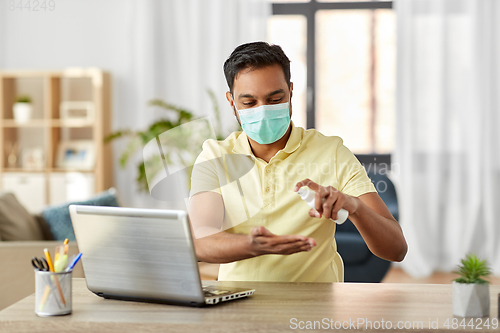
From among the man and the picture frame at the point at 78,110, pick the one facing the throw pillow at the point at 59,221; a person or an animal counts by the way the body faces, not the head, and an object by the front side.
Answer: the picture frame

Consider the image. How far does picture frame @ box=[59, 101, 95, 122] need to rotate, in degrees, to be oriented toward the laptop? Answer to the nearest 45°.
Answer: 0° — it already faces it

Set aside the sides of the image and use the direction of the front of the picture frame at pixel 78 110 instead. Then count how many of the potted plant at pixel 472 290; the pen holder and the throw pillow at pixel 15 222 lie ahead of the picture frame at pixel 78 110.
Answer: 3

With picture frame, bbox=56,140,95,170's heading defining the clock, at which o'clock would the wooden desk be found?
The wooden desk is roughly at 12 o'clock from the picture frame.

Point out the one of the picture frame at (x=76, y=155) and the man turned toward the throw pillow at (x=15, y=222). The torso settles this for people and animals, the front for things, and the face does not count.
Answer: the picture frame

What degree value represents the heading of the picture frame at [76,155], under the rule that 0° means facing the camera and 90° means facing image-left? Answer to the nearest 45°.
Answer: approximately 0°

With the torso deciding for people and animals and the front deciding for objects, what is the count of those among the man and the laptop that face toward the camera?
1

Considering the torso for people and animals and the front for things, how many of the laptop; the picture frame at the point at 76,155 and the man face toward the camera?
2

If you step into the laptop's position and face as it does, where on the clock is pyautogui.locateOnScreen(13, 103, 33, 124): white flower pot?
The white flower pot is roughly at 10 o'clock from the laptop.

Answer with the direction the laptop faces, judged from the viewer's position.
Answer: facing away from the viewer and to the right of the viewer

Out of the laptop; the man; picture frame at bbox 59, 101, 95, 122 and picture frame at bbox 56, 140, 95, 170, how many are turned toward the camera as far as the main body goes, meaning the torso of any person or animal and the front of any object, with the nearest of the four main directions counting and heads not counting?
3
